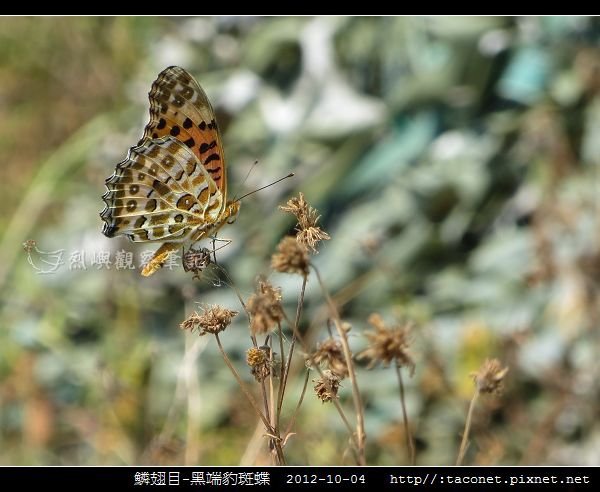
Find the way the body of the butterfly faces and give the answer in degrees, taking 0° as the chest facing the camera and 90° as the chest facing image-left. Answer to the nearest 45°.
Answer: approximately 270°
